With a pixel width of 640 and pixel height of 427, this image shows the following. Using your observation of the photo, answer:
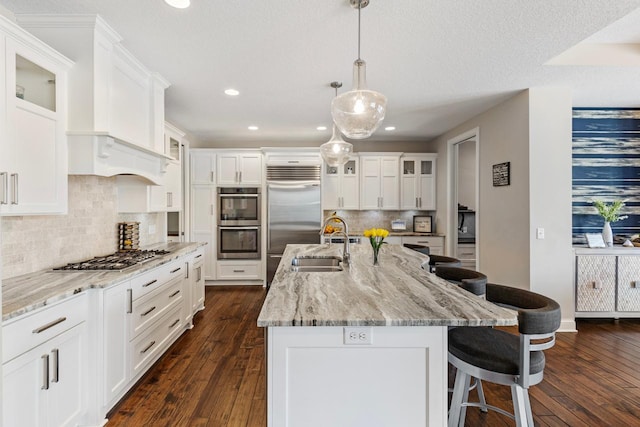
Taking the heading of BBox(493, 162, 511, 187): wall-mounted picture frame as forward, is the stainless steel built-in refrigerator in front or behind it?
in front

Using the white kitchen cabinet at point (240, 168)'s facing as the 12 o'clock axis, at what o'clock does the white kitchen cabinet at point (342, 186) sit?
the white kitchen cabinet at point (342, 186) is roughly at 9 o'clock from the white kitchen cabinet at point (240, 168).

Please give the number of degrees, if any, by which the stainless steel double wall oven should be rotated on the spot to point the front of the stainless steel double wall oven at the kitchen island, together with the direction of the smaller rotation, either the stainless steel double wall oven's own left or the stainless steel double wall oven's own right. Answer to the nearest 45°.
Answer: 0° — it already faces it

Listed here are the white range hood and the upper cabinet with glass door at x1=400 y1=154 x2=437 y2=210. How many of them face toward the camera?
1

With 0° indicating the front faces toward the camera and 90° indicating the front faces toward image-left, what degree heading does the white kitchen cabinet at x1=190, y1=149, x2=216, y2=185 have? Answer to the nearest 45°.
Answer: approximately 0°

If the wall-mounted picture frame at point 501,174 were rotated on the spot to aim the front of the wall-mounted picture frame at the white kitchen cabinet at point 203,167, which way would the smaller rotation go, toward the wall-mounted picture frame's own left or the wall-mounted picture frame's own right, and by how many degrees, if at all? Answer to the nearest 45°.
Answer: approximately 45° to the wall-mounted picture frame's own right

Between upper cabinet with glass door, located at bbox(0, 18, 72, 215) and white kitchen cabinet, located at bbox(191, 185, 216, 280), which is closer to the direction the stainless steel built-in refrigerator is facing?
the upper cabinet with glass door

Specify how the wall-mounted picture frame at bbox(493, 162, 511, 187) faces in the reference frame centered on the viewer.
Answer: facing the viewer and to the left of the viewer

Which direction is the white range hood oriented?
to the viewer's right

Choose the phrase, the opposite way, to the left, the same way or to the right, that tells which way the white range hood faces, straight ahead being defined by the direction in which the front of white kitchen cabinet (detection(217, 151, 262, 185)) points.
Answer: to the left

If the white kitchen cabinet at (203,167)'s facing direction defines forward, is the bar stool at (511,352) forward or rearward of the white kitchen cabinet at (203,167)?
forward

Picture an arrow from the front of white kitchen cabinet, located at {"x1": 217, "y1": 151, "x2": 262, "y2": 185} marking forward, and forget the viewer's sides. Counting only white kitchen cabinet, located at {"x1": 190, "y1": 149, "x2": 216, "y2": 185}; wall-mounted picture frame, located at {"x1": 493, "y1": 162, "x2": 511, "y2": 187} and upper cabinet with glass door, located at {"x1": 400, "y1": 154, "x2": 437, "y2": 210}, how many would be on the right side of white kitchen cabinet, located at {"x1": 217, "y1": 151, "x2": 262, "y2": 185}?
1
